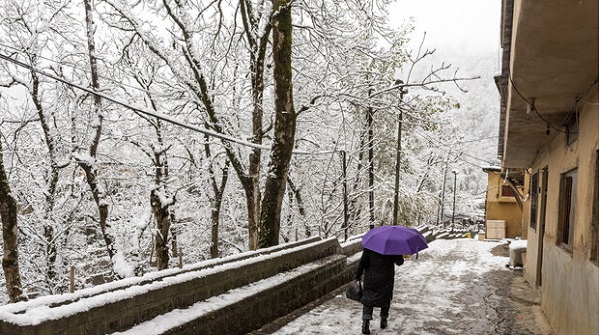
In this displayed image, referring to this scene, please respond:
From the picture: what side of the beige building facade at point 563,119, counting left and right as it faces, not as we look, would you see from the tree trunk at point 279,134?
front

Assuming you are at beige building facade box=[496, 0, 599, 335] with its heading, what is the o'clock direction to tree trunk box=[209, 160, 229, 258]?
The tree trunk is roughly at 1 o'clock from the beige building facade.

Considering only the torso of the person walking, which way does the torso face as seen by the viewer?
away from the camera

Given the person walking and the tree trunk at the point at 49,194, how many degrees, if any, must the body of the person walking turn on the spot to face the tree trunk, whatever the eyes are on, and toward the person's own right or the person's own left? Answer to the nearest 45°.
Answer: approximately 45° to the person's own left

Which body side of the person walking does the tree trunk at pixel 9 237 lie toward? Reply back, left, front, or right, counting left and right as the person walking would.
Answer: left

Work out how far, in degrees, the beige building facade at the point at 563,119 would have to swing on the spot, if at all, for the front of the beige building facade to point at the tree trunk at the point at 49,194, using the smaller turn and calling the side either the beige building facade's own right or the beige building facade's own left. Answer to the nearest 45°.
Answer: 0° — it already faces it

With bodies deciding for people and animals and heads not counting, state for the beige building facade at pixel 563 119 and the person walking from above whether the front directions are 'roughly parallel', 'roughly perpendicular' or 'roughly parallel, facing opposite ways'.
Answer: roughly perpendicular

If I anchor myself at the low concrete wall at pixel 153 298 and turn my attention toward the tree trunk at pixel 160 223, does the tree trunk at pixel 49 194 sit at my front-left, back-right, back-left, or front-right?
front-left

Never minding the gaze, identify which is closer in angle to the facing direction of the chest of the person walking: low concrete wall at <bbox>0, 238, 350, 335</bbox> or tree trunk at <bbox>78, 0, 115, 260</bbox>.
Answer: the tree trunk

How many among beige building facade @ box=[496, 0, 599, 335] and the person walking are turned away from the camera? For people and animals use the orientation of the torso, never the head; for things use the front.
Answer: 1

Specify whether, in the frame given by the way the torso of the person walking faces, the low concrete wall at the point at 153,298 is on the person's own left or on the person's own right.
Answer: on the person's own left

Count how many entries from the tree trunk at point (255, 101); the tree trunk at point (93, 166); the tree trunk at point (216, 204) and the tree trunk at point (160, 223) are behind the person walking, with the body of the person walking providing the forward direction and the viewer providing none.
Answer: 0

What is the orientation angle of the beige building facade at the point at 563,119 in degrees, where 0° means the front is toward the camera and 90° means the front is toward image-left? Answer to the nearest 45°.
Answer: approximately 90°

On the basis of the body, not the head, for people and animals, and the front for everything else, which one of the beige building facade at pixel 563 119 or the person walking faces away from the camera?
the person walking

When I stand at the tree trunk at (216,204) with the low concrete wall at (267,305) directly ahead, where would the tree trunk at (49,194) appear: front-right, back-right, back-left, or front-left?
front-right

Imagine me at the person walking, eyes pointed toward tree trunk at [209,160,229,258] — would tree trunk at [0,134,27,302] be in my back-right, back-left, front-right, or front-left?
front-left
